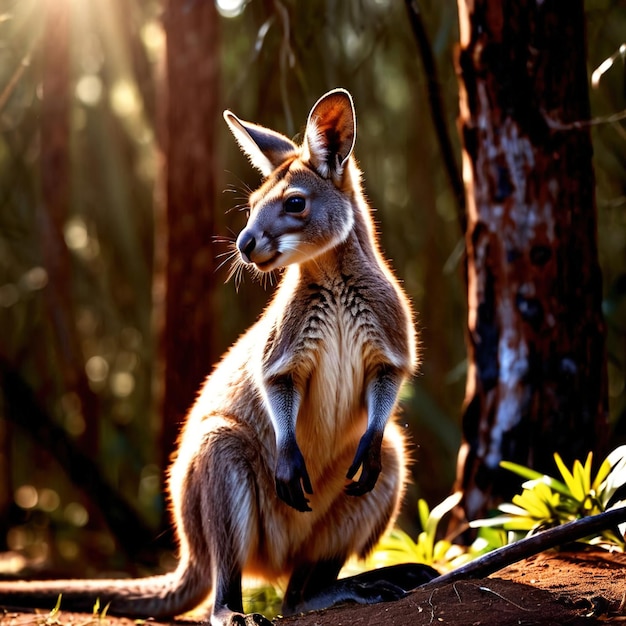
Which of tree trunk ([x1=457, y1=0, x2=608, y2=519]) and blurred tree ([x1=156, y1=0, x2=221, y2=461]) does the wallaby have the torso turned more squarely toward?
the tree trunk

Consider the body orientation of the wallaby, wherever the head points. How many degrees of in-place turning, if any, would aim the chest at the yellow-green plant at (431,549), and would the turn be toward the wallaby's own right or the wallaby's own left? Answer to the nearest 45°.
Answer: approximately 90° to the wallaby's own left

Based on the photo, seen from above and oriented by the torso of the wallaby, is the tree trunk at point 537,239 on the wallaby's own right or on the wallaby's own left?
on the wallaby's own left

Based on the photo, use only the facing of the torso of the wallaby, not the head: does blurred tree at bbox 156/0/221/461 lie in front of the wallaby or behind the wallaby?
behind

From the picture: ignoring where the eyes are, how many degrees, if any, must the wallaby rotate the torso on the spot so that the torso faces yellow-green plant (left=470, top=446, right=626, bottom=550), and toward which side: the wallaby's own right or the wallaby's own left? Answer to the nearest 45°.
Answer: approximately 45° to the wallaby's own left

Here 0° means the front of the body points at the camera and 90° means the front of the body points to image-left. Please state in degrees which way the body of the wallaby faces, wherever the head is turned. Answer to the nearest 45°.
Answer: approximately 315°
